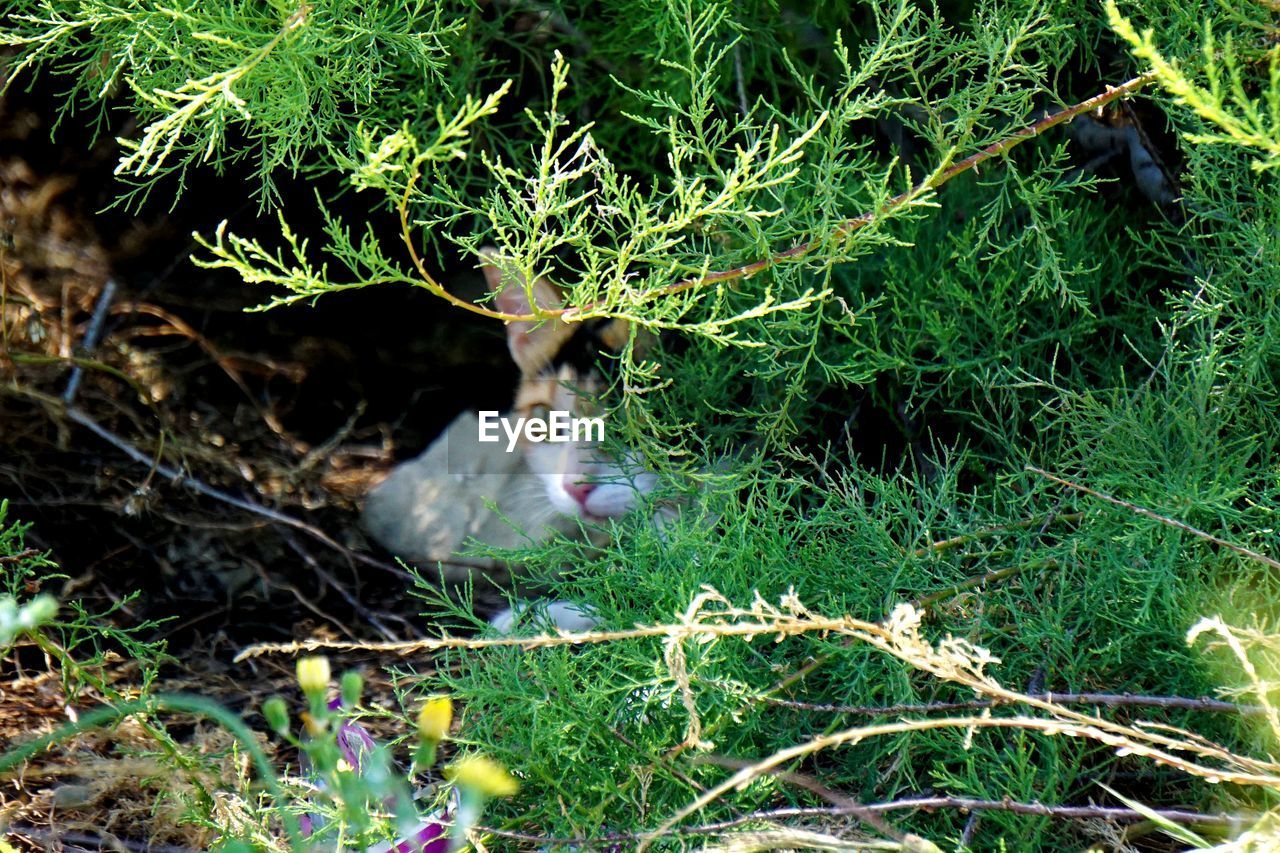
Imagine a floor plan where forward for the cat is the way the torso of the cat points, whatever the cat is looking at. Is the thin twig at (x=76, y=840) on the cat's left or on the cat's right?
on the cat's right

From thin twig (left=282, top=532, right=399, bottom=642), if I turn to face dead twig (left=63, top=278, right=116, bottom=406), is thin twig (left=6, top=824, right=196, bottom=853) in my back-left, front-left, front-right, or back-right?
back-left

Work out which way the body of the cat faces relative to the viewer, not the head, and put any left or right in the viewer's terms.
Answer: facing the viewer and to the right of the viewer
